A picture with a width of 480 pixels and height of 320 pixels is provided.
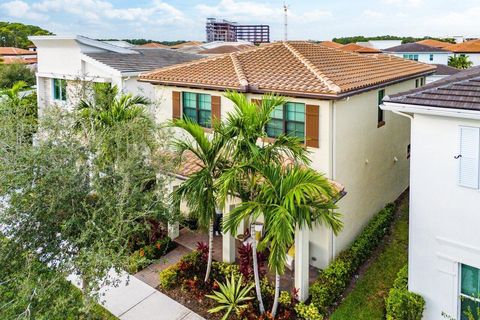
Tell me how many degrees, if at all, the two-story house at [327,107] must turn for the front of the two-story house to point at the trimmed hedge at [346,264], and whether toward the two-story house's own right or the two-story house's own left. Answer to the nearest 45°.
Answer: approximately 45° to the two-story house's own left

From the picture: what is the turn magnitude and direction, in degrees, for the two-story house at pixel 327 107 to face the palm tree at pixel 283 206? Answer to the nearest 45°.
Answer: approximately 45° to its left

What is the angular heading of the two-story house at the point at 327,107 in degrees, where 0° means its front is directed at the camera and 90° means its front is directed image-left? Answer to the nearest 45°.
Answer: approximately 45°

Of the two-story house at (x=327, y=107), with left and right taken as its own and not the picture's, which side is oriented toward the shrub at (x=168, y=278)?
front

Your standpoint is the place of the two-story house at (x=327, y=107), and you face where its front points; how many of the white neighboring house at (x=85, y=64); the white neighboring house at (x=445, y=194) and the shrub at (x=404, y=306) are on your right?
1

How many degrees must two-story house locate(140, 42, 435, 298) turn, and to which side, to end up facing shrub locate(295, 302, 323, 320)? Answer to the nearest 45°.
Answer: approximately 45° to its left

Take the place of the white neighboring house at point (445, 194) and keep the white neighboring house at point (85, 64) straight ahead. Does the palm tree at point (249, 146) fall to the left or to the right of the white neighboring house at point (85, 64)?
left

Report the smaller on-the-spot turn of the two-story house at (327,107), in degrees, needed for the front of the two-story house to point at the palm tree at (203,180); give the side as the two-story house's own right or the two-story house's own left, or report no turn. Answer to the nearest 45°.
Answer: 0° — it already faces it

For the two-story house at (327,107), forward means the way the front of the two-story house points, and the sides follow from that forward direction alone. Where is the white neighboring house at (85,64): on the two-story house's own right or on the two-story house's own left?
on the two-story house's own right
